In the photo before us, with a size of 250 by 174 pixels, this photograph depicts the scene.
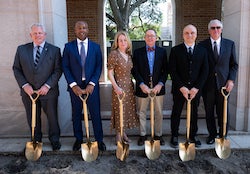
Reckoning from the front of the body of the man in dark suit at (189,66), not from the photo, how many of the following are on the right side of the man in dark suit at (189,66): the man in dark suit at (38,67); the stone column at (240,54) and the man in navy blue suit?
2

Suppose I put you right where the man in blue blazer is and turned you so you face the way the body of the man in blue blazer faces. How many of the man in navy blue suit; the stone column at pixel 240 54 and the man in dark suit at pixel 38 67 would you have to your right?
2

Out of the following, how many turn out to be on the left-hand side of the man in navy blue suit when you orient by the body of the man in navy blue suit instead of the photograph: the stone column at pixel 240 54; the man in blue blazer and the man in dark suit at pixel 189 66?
3

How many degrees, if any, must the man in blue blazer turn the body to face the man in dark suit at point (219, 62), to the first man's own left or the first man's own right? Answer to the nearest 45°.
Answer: approximately 90° to the first man's own left

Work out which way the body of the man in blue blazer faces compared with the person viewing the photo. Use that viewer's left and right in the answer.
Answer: facing the viewer

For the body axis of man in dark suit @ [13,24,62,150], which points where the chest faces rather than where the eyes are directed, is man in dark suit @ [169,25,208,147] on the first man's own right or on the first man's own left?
on the first man's own left

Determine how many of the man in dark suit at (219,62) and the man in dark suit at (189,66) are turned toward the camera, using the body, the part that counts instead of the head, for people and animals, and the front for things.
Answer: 2

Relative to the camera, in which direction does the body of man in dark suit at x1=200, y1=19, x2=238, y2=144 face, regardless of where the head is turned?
toward the camera

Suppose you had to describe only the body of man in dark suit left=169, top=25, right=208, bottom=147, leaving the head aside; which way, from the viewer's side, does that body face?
toward the camera

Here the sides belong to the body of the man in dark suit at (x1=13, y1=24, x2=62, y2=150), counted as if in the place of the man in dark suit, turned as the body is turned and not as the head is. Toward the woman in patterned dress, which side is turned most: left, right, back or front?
left
